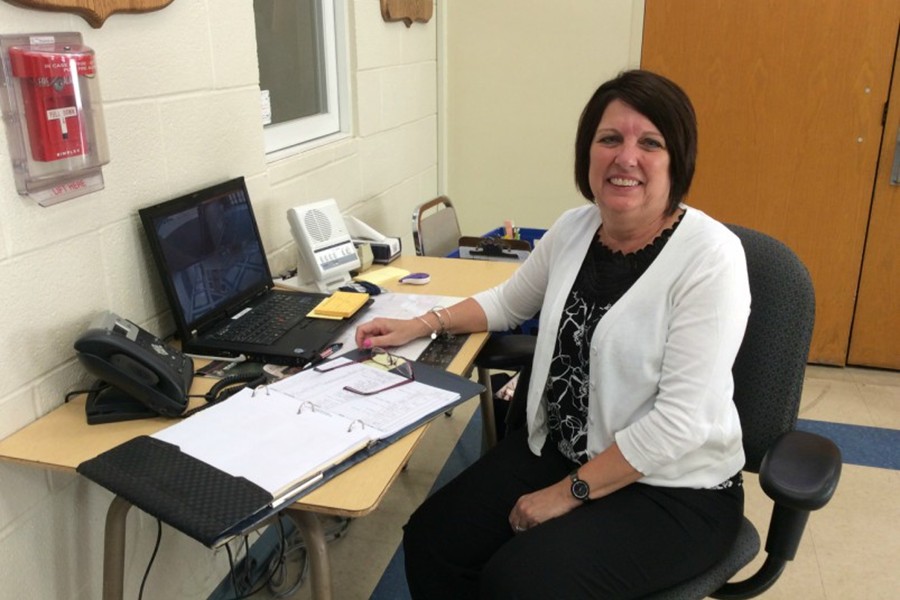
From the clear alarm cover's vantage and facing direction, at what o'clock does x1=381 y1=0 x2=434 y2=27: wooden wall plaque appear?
The wooden wall plaque is roughly at 9 o'clock from the clear alarm cover.

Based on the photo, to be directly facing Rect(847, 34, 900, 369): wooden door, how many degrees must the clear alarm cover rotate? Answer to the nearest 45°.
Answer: approximately 45° to its left

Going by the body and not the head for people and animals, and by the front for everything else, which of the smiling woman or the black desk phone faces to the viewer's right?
the black desk phone

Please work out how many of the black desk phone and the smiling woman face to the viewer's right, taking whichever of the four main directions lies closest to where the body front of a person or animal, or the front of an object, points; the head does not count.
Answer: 1

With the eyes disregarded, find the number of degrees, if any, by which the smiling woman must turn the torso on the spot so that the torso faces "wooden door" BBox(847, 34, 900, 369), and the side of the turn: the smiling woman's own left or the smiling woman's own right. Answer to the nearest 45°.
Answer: approximately 180°

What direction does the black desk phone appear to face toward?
to the viewer's right

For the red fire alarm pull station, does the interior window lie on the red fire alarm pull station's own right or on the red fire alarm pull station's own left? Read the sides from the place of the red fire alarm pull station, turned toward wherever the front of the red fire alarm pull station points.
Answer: on the red fire alarm pull station's own left

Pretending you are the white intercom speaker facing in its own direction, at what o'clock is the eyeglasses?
The eyeglasses is roughly at 1 o'clock from the white intercom speaker.

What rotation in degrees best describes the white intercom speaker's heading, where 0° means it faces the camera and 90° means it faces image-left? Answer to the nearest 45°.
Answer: approximately 315°

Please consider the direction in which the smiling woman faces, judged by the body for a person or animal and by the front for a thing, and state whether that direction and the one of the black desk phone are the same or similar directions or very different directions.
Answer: very different directions

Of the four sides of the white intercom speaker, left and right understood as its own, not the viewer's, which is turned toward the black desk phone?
right

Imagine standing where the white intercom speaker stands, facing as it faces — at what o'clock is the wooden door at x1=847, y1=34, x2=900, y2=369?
The wooden door is roughly at 10 o'clock from the white intercom speaker.

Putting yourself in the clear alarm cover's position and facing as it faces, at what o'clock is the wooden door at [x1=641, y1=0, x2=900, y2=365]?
The wooden door is roughly at 10 o'clock from the clear alarm cover.

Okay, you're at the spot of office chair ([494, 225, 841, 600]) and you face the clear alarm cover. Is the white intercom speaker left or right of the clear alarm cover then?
right

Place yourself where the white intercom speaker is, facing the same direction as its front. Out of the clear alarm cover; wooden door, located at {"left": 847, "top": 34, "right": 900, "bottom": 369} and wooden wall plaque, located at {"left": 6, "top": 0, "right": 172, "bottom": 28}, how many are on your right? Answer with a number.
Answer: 2
